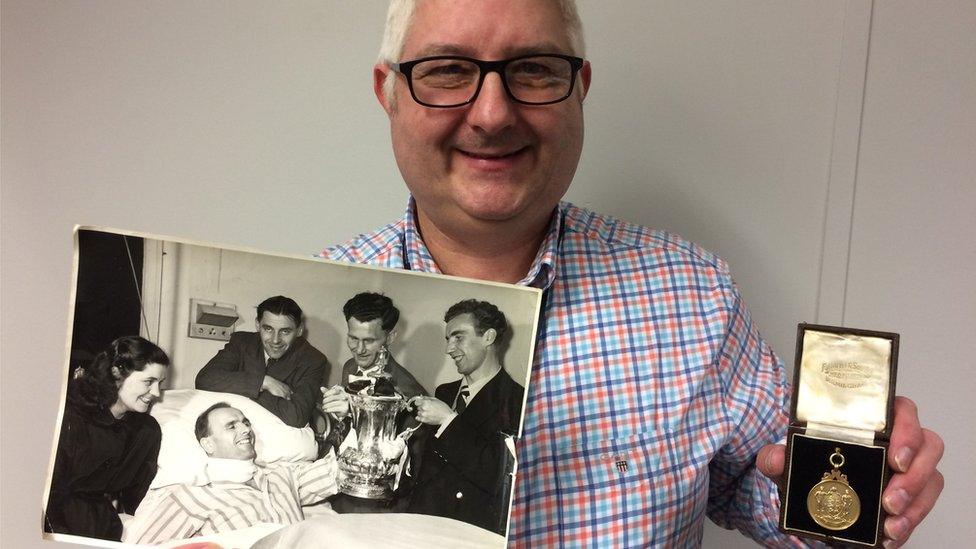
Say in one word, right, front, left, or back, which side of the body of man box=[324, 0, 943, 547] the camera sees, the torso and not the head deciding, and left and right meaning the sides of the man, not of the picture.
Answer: front

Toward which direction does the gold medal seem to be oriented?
toward the camera

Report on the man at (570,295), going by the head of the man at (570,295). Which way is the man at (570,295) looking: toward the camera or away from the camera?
toward the camera
